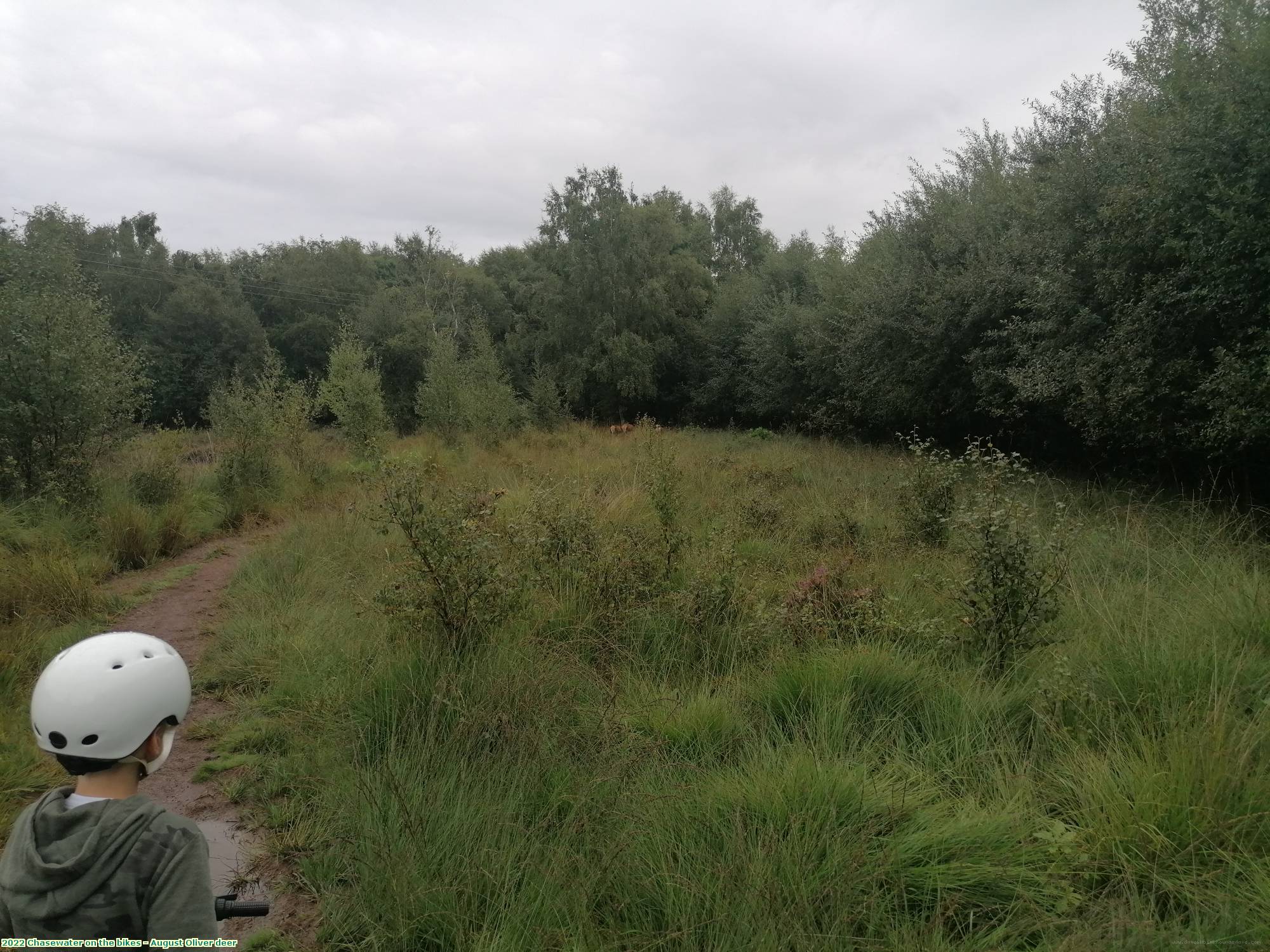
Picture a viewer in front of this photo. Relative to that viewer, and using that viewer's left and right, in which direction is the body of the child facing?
facing away from the viewer and to the right of the viewer

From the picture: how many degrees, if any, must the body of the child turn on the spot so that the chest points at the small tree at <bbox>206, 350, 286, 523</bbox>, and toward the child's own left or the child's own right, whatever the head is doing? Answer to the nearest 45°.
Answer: approximately 45° to the child's own left

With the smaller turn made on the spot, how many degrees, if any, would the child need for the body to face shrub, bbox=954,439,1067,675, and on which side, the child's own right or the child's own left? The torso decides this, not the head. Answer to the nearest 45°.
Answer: approximately 45° to the child's own right

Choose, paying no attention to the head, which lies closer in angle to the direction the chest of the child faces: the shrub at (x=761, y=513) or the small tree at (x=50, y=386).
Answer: the shrub

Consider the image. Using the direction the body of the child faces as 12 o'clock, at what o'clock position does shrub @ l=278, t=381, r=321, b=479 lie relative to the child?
The shrub is roughly at 11 o'clock from the child.

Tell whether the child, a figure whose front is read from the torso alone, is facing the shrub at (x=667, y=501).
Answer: yes

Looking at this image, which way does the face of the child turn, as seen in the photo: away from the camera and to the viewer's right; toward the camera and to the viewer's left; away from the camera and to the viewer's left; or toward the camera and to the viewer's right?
away from the camera and to the viewer's right

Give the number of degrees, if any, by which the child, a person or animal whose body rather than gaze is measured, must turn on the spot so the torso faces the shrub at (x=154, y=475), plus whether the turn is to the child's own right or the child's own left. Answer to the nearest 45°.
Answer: approximately 45° to the child's own left

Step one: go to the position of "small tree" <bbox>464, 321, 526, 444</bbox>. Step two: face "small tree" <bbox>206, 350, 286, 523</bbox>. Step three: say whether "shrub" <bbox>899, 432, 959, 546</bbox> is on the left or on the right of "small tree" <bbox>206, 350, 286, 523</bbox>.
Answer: left
